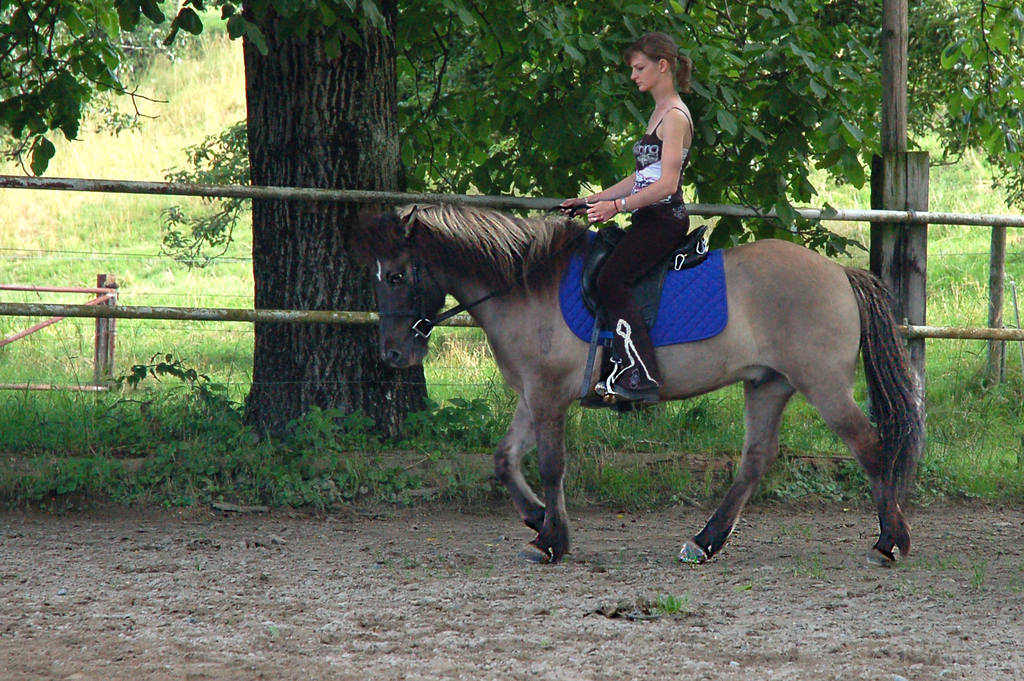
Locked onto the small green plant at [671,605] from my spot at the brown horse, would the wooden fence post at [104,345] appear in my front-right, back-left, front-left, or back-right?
back-right

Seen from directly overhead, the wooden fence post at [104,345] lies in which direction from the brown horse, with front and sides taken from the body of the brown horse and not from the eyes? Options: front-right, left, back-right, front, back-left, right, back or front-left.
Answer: front-right

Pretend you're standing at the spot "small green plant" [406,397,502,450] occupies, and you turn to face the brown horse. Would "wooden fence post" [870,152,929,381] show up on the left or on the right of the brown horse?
left

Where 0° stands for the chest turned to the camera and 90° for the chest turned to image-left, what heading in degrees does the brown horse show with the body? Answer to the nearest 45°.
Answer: approximately 90°

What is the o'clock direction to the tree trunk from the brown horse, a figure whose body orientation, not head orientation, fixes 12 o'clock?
The tree trunk is roughly at 1 o'clock from the brown horse.

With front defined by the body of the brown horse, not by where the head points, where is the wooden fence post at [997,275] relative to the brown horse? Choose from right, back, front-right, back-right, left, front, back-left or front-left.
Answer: back-right

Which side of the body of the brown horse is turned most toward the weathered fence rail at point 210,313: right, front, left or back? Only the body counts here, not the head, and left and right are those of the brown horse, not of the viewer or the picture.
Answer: front

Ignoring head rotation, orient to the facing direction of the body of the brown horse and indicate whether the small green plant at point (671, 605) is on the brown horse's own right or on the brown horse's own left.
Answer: on the brown horse's own left

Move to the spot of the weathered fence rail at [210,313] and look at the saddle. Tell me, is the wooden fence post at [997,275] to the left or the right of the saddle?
left

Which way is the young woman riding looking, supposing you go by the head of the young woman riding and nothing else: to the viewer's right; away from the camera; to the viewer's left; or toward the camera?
to the viewer's left

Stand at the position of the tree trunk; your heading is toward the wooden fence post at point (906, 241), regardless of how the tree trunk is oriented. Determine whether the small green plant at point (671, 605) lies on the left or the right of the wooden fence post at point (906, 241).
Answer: right

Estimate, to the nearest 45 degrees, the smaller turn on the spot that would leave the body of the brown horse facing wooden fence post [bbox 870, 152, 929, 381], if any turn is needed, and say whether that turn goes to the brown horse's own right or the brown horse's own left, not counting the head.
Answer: approximately 135° to the brown horse's own right
